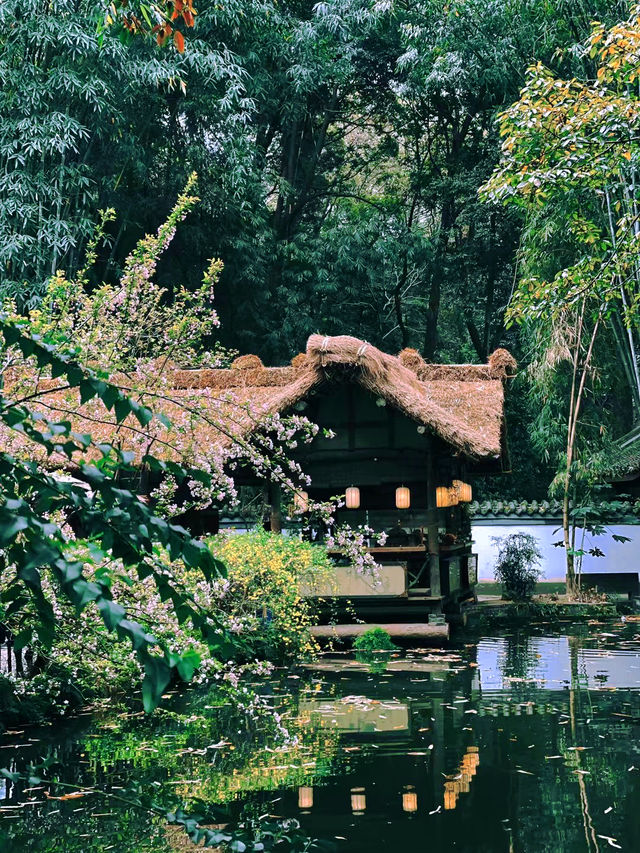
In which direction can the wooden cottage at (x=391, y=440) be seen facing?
toward the camera

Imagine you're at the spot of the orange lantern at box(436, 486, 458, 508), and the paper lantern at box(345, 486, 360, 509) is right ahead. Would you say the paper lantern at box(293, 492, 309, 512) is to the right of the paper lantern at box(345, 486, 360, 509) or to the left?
left

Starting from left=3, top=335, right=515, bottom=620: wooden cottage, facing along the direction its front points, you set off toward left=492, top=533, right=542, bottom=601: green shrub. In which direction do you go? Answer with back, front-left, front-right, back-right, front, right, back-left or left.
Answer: back-left
